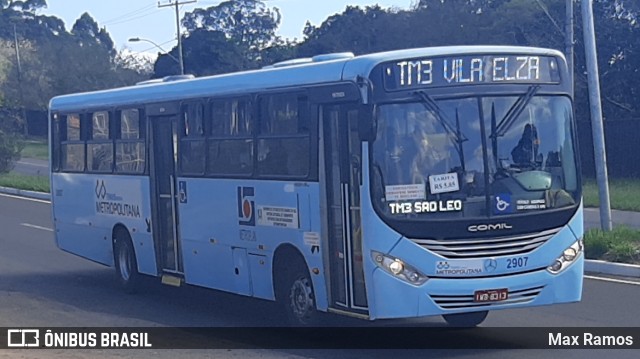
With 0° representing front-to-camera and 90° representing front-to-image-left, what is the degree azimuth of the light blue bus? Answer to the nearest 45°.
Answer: approximately 315°
